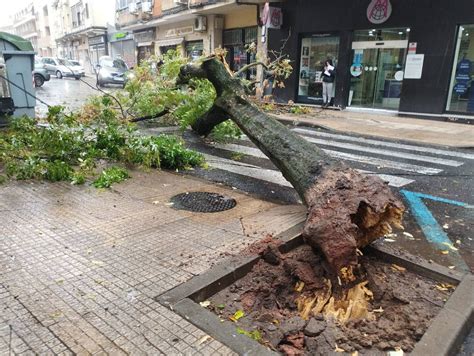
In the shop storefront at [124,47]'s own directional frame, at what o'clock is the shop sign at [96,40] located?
The shop sign is roughly at 4 o'clock from the shop storefront.

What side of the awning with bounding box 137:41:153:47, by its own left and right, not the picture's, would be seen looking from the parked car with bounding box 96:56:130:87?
front

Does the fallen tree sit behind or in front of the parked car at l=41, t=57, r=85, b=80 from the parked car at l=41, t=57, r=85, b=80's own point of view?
in front

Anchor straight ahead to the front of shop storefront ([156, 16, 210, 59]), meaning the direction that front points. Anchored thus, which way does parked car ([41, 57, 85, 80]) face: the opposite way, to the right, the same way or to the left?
to the left

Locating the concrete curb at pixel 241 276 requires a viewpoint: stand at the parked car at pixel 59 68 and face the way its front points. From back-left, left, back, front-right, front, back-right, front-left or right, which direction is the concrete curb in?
front-right

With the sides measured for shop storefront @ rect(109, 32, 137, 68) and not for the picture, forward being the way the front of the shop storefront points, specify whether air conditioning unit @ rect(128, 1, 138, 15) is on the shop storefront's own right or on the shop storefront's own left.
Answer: on the shop storefront's own left

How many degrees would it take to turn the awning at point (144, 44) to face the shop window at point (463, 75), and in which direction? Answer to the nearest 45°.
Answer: approximately 90° to its left

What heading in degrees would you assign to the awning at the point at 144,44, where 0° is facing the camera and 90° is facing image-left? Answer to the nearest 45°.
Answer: approximately 45°

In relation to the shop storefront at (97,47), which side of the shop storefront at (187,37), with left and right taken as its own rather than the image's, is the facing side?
right

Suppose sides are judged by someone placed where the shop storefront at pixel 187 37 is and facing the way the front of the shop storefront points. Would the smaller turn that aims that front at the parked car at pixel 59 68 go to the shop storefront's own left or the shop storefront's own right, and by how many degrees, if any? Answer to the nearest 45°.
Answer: approximately 90° to the shop storefront's own right

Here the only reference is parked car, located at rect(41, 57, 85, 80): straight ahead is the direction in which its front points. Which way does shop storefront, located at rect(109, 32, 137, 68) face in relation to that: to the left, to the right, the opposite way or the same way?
to the right
